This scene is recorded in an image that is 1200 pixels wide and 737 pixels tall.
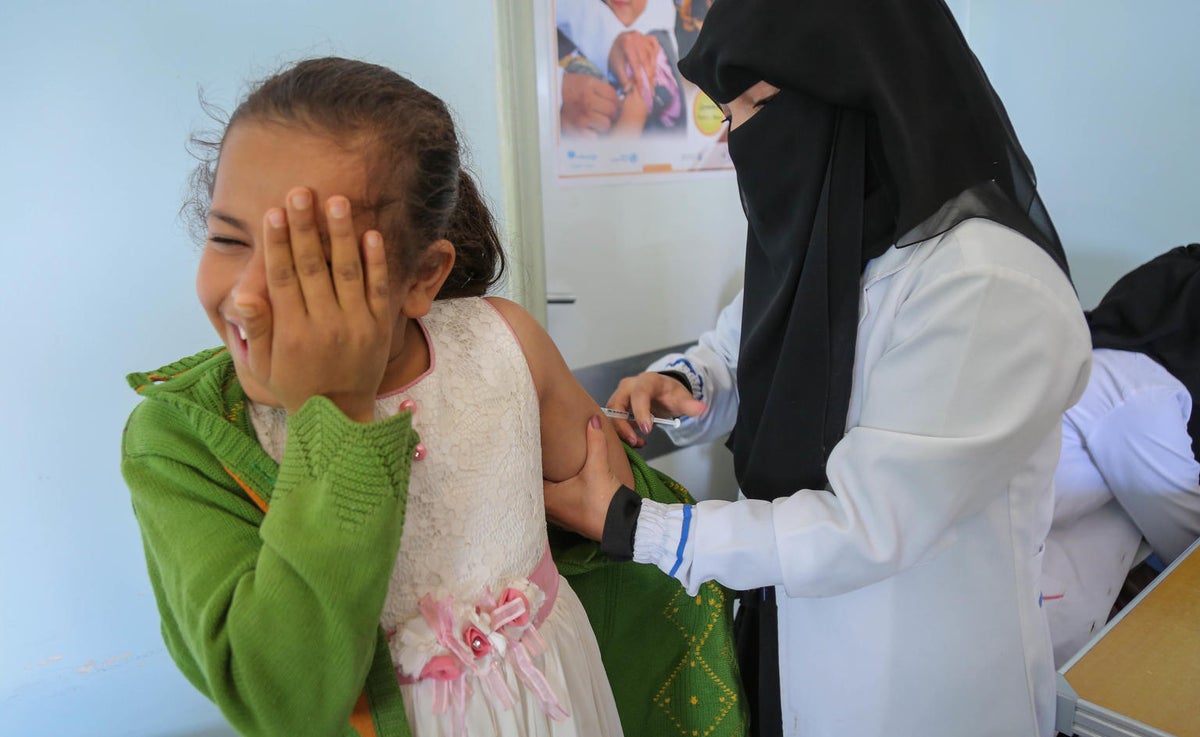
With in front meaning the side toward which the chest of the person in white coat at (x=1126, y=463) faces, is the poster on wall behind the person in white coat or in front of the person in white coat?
behind

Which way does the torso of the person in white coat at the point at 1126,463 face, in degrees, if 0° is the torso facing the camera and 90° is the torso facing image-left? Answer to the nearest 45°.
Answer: approximately 270°

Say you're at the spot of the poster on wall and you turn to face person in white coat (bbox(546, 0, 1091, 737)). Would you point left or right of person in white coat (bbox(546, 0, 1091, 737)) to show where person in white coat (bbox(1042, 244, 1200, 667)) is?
left

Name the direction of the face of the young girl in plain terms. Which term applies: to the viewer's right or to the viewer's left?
to the viewer's left

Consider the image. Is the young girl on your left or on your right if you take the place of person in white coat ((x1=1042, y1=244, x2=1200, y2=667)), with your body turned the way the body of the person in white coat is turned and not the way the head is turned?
on your right
